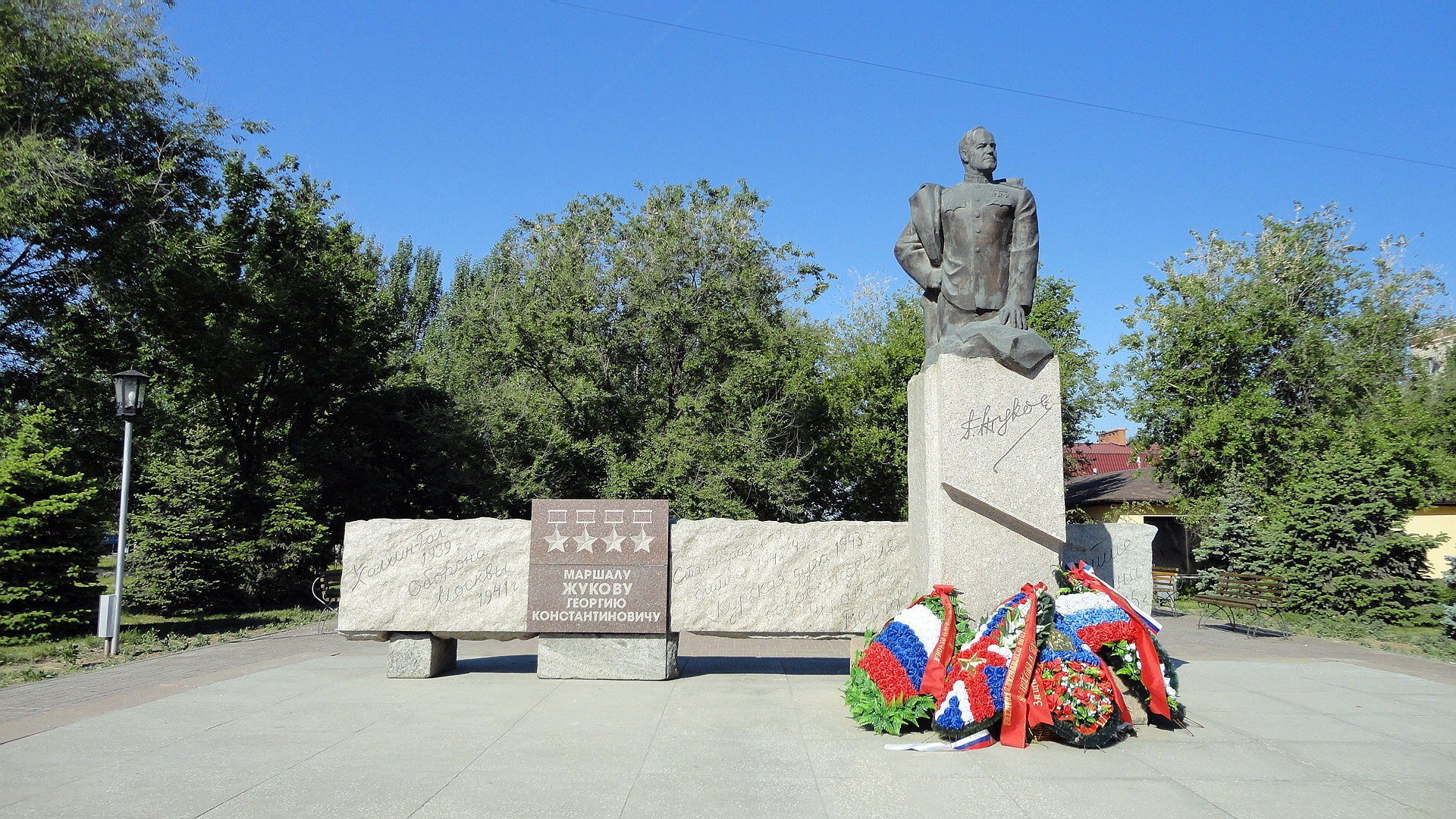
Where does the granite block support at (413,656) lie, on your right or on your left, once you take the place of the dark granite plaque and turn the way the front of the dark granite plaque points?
on your right

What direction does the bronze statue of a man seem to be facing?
toward the camera

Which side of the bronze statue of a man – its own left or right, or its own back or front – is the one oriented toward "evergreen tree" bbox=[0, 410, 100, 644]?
right

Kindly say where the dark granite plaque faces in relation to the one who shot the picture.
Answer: facing the viewer

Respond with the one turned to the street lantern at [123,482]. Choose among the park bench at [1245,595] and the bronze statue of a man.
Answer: the park bench

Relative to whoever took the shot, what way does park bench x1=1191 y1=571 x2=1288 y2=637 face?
facing the viewer and to the left of the viewer

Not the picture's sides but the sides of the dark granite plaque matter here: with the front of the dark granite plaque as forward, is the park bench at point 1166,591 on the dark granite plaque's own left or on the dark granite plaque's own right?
on the dark granite plaque's own left

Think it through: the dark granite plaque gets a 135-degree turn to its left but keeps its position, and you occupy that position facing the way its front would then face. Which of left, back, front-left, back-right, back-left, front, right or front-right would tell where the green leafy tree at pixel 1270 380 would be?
front

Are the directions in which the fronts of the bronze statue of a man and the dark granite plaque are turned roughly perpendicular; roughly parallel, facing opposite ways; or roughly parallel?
roughly parallel

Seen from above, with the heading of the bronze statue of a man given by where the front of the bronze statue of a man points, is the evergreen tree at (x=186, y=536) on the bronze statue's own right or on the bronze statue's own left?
on the bronze statue's own right

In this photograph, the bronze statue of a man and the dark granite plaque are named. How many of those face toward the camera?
2

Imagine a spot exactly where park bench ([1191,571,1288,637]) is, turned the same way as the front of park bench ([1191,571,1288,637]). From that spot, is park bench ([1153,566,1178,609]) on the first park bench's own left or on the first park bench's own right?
on the first park bench's own right

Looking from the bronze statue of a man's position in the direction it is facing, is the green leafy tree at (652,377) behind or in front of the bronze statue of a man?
behind
